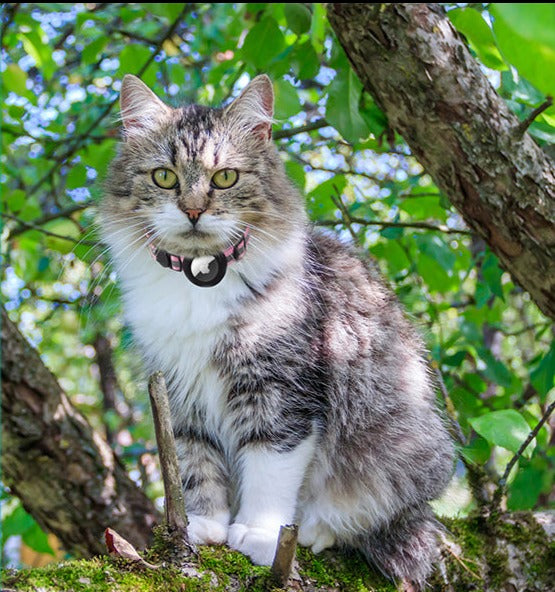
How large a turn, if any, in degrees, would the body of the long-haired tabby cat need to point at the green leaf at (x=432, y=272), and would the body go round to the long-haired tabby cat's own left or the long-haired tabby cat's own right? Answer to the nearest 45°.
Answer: approximately 180°

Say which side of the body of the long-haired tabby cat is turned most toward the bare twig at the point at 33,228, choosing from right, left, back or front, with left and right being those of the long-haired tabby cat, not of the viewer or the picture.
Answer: right

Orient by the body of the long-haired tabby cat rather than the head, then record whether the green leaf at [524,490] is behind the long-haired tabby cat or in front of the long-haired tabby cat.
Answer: behind

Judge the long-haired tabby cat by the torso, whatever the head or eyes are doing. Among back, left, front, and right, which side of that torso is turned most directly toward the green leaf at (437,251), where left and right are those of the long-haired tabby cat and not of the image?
back

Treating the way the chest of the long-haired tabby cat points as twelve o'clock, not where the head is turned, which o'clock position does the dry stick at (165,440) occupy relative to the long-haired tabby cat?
The dry stick is roughly at 1 o'clock from the long-haired tabby cat.

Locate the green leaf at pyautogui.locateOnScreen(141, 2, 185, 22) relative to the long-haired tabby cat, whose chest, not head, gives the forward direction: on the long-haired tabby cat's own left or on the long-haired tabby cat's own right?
on the long-haired tabby cat's own right

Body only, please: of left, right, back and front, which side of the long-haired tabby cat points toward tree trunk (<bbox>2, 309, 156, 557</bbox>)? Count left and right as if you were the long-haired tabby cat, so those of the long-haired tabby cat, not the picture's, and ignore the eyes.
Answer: right

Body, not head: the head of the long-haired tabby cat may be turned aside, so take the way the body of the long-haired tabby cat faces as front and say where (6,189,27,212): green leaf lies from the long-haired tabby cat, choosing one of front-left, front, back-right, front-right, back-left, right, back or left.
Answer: right

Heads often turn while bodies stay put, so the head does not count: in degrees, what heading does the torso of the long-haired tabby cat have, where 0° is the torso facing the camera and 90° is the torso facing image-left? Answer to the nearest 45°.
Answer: approximately 45°

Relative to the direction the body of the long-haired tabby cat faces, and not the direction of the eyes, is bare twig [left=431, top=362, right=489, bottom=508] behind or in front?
behind

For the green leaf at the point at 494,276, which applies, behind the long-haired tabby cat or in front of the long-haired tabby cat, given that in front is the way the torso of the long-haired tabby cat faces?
behind

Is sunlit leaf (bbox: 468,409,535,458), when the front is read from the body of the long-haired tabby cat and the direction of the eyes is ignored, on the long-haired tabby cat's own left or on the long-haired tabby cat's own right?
on the long-haired tabby cat's own left
